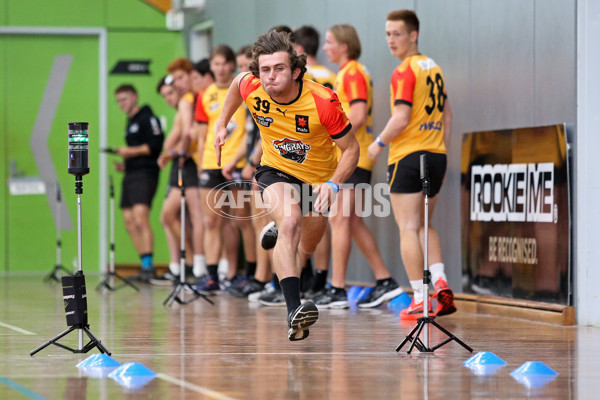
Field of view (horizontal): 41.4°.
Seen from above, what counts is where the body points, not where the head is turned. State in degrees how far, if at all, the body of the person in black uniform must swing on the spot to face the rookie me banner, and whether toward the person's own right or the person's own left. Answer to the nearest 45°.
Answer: approximately 90° to the person's own left

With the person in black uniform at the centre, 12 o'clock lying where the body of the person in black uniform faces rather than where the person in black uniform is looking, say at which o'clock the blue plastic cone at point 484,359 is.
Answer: The blue plastic cone is roughly at 10 o'clock from the person in black uniform.

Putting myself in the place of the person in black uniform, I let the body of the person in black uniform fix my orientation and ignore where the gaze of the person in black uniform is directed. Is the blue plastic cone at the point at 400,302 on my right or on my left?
on my left

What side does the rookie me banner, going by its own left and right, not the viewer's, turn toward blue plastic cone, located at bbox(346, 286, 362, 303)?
right

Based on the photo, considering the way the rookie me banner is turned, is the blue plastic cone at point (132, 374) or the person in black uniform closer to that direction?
the blue plastic cone

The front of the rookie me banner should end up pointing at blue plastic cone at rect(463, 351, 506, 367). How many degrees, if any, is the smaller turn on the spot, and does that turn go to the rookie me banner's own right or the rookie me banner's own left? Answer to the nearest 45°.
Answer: approximately 45° to the rookie me banner's own left

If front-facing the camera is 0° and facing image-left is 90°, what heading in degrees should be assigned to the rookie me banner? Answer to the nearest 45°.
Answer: approximately 45°

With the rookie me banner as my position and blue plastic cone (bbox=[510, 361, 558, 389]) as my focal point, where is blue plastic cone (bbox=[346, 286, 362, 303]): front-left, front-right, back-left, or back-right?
back-right

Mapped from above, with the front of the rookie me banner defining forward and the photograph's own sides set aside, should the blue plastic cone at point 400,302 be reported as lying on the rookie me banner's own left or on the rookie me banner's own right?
on the rookie me banner's own right

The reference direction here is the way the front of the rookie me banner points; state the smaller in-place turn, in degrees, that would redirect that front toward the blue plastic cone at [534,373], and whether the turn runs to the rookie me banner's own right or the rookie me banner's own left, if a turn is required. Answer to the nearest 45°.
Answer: approximately 45° to the rookie me banner's own left

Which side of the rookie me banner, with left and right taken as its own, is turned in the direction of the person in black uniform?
right
